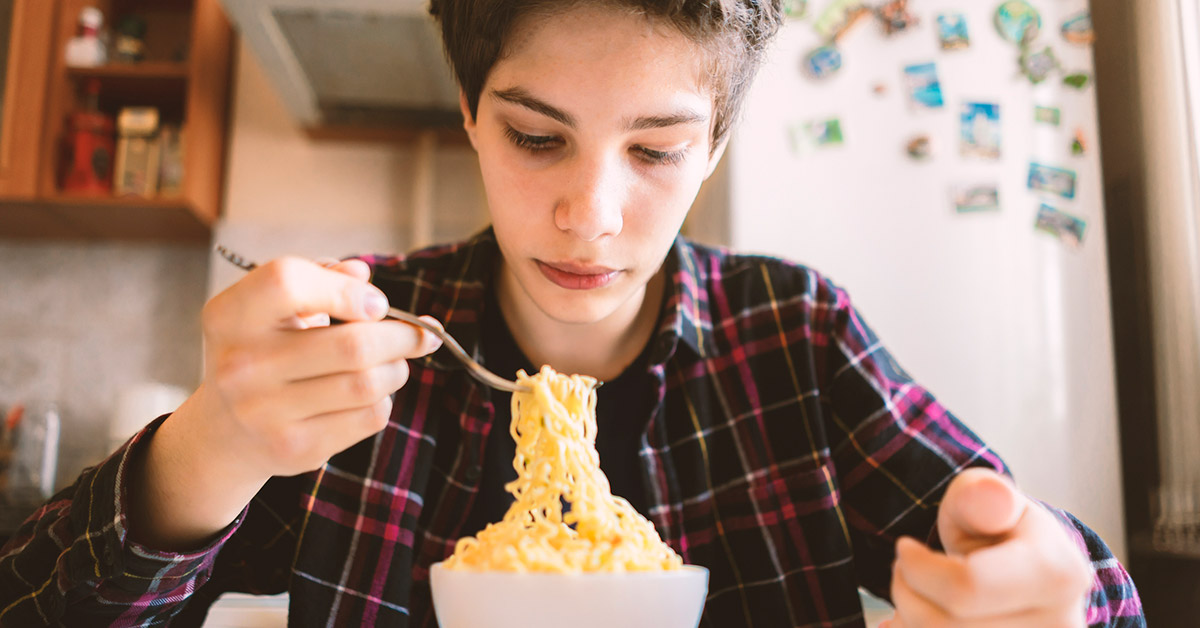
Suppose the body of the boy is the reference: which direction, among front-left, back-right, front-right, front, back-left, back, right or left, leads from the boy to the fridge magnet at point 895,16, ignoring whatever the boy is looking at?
back-left

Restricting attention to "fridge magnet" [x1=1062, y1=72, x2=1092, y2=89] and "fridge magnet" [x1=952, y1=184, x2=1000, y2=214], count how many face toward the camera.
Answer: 2

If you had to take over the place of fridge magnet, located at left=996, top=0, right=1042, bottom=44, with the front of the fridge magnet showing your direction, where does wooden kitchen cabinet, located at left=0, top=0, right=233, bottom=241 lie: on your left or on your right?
on your right

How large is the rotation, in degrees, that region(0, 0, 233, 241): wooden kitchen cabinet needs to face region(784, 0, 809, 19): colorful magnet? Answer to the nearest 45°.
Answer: approximately 45° to its left

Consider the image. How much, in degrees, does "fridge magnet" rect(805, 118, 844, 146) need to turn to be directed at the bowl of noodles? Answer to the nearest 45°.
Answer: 0° — it already faces it

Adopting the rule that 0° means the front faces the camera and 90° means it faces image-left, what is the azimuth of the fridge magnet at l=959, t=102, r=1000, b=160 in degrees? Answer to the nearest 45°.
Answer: approximately 0°

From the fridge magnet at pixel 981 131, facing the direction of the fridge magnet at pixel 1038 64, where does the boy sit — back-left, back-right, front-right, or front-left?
back-right
